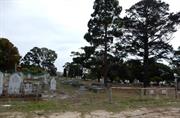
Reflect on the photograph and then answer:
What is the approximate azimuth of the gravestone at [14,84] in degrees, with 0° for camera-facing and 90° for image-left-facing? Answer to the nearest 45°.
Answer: approximately 0°

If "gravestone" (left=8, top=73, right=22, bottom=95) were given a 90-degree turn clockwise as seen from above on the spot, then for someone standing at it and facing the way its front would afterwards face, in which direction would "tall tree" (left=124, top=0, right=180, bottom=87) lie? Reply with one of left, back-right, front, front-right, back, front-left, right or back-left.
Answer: back-right

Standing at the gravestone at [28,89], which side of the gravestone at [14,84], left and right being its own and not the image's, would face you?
left
